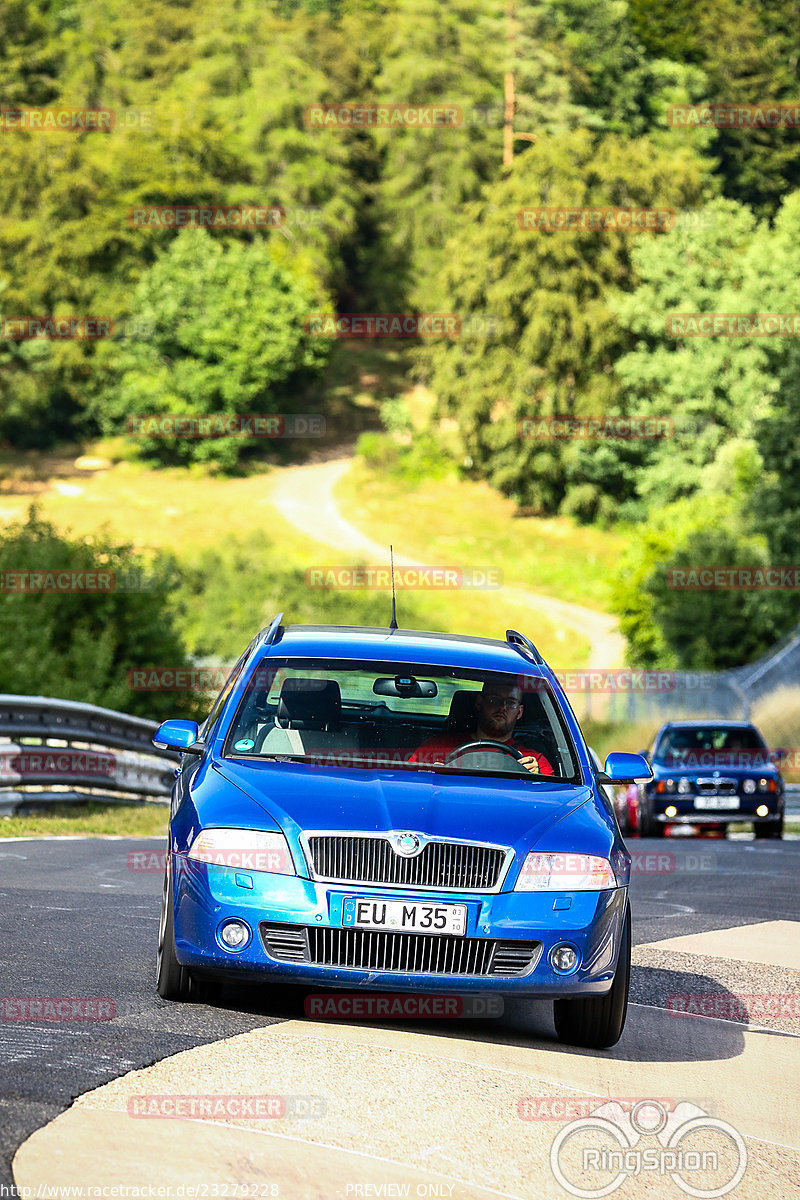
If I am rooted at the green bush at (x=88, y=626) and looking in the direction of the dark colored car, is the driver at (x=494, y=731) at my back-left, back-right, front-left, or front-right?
front-right

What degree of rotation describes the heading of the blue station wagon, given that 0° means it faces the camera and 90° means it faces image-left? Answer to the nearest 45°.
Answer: approximately 0°

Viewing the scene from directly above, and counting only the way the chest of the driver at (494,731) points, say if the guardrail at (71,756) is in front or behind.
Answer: behind

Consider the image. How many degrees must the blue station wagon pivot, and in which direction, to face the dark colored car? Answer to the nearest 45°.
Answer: approximately 180°

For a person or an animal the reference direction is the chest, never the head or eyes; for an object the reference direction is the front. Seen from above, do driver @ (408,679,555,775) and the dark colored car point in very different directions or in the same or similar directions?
same or similar directions

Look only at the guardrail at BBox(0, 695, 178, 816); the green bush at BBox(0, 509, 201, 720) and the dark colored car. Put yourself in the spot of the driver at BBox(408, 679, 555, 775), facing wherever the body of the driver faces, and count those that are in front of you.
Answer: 0

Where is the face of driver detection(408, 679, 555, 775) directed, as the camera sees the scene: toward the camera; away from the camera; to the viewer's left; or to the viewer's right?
toward the camera

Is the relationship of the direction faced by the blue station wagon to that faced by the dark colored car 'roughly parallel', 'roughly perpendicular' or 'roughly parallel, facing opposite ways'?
roughly parallel

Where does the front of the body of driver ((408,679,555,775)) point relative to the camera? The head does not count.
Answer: toward the camera

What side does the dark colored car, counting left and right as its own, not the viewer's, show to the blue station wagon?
front

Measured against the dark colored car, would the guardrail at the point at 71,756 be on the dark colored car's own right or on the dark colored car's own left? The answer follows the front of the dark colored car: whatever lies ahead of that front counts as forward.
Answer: on the dark colored car's own right
